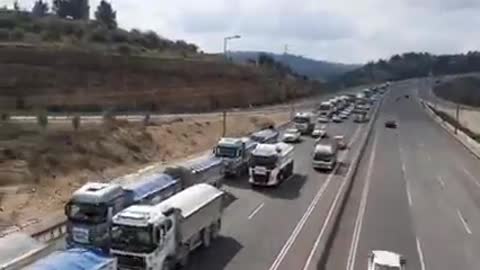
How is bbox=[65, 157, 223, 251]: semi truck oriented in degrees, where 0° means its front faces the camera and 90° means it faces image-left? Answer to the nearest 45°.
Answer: approximately 45°

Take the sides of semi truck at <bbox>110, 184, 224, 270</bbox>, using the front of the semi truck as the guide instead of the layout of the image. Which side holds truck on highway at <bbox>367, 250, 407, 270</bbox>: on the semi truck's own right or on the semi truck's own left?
on the semi truck's own left

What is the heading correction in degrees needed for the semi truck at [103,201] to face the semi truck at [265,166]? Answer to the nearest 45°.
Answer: approximately 180°

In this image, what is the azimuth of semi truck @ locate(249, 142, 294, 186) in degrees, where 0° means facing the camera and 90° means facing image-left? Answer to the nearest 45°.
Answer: approximately 45°

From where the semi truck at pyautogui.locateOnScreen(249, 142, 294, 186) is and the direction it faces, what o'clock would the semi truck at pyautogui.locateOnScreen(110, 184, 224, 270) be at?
the semi truck at pyautogui.locateOnScreen(110, 184, 224, 270) is roughly at 11 o'clock from the semi truck at pyautogui.locateOnScreen(249, 142, 294, 186).

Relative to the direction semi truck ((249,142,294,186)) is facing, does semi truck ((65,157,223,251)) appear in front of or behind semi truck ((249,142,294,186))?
in front

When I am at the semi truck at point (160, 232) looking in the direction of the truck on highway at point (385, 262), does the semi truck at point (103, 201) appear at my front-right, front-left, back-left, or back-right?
back-left

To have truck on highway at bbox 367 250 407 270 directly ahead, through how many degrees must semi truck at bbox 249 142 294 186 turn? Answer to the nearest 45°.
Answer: approximately 45° to its left
